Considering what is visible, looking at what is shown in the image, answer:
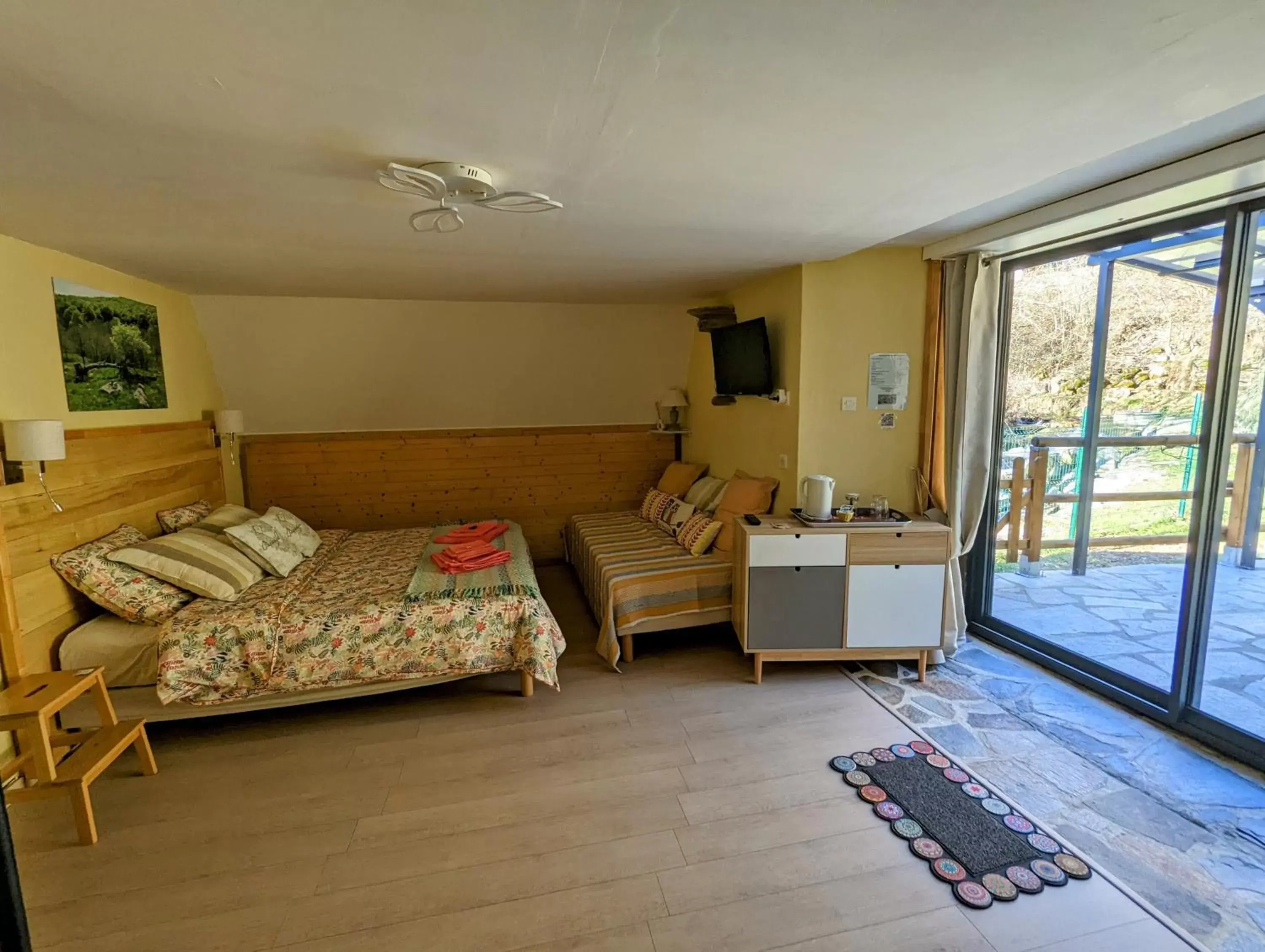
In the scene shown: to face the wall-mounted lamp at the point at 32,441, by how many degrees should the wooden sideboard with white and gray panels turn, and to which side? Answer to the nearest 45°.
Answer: approximately 45° to its right

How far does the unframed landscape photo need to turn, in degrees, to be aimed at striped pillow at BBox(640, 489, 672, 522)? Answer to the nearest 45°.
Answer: approximately 45° to its left

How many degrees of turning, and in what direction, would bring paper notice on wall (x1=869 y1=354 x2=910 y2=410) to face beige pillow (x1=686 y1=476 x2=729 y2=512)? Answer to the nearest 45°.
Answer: approximately 90° to its right

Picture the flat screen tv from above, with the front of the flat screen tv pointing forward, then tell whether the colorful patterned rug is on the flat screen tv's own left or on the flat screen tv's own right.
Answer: on the flat screen tv's own left

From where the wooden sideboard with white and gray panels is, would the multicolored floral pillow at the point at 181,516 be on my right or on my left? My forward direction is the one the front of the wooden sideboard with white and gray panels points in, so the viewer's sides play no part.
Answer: on my right

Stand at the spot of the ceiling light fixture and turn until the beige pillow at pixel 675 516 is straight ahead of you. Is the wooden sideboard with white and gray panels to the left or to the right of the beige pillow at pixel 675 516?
right

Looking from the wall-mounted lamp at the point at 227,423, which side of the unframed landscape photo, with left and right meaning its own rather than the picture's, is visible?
left

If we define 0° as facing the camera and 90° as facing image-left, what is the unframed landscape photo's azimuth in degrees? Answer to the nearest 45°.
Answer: approximately 315°

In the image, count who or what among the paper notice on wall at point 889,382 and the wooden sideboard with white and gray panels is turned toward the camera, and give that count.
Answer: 2

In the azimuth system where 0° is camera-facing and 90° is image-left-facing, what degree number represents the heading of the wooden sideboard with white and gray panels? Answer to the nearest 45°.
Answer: approximately 0°

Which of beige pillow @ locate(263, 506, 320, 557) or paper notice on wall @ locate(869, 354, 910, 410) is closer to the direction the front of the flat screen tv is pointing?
the beige pillow
